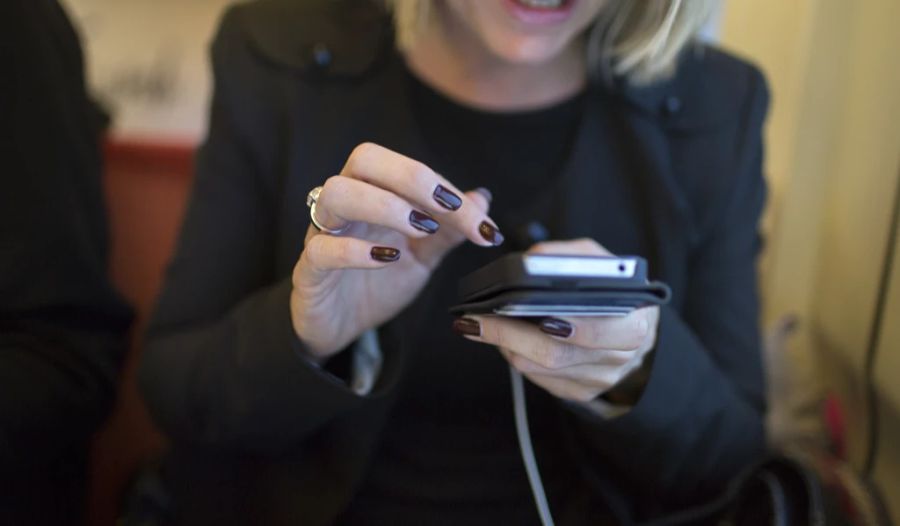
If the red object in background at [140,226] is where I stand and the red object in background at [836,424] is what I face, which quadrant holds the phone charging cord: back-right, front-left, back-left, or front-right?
front-right

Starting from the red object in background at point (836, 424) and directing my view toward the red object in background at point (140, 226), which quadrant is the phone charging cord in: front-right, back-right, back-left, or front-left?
front-left

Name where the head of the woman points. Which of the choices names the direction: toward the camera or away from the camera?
toward the camera

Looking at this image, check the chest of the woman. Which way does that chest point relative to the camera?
toward the camera

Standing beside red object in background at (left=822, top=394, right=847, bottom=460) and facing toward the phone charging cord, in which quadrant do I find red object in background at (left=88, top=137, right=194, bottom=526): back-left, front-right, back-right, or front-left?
front-right

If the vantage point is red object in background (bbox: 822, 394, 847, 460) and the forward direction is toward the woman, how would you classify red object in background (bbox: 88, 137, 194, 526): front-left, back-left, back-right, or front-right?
front-right

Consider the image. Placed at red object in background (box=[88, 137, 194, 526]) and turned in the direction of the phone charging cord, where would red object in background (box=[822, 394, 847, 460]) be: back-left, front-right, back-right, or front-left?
front-left

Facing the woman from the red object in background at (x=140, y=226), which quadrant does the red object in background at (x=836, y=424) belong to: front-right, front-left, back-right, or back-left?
front-left
